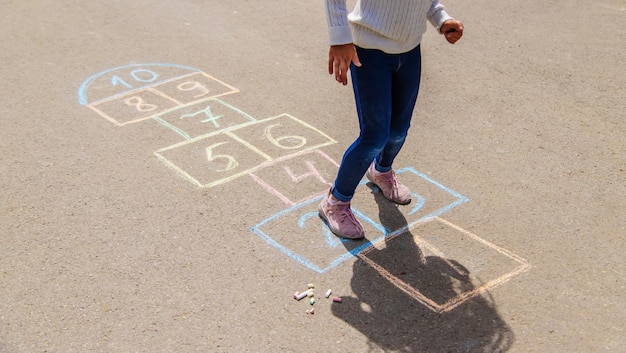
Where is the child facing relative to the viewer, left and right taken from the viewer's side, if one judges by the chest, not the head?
facing the viewer and to the right of the viewer
